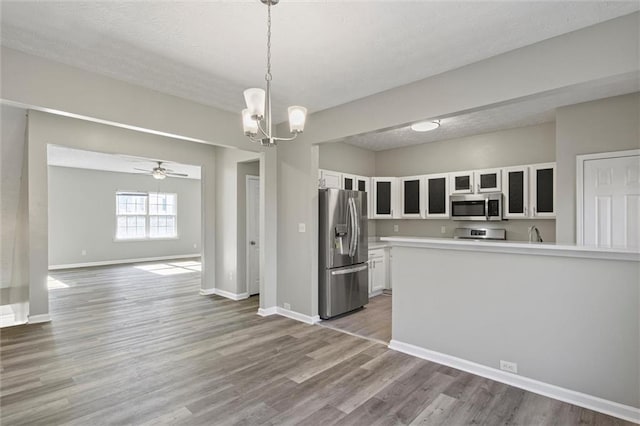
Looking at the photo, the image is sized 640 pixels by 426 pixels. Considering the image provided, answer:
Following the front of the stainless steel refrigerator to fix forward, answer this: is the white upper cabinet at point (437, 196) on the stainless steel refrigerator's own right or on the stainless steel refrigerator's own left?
on the stainless steel refrigerator's own left

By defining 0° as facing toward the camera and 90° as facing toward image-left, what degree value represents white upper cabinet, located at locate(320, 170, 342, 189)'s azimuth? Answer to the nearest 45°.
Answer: approximately 315°

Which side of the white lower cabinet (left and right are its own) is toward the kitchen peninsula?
front

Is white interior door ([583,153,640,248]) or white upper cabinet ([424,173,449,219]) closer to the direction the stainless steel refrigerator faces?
the white interior door

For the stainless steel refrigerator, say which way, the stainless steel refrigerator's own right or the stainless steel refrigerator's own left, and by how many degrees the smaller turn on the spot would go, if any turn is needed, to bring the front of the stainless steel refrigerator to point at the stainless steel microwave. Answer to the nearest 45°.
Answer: approximately 45° to the stainless steel refrigerator's own left

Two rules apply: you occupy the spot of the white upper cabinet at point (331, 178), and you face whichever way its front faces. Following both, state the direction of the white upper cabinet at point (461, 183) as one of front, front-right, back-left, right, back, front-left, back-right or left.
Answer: front-left
